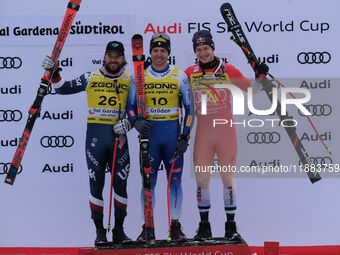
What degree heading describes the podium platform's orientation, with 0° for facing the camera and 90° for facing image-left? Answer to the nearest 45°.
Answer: approximately 0°
